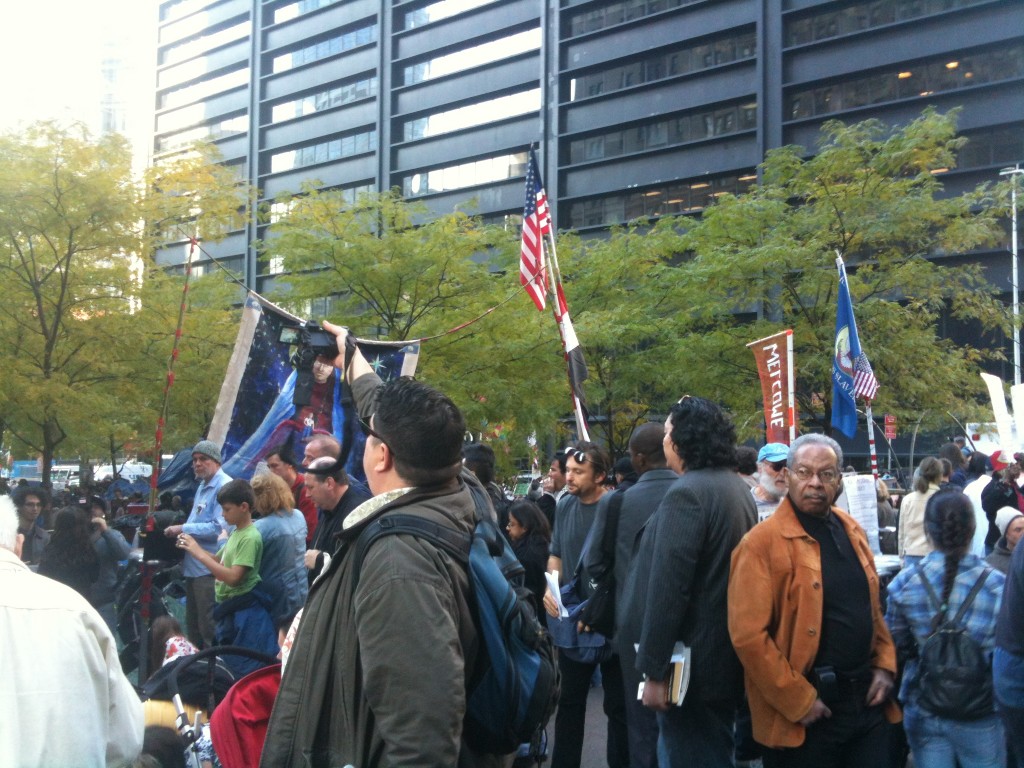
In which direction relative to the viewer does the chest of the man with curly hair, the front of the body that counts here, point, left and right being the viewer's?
facing away from the viewer and to the left of the viewer

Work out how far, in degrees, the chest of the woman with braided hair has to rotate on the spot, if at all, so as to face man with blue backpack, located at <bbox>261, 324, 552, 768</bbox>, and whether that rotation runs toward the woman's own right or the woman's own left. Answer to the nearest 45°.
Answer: approximately 135° to the woman's own left

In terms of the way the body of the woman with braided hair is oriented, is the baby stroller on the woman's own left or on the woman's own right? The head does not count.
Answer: on the woman's own left

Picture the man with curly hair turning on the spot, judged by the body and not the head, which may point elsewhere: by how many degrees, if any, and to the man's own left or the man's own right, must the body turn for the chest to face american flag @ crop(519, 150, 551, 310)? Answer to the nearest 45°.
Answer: approximately 45° to the man's own right

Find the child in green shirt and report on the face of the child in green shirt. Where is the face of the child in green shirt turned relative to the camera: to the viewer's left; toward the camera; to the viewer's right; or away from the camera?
to the viewer's left

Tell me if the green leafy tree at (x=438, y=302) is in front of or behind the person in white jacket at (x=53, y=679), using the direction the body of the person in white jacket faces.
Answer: in front

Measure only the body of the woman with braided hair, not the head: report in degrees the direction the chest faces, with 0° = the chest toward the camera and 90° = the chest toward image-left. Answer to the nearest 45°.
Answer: approximately 180°

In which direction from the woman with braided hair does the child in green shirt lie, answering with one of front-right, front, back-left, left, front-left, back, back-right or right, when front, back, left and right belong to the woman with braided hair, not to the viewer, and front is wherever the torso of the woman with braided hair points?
left

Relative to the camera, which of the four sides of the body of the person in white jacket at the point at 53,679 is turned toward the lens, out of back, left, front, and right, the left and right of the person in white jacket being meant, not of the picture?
back

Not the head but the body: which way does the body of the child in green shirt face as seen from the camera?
to the viewer's left
